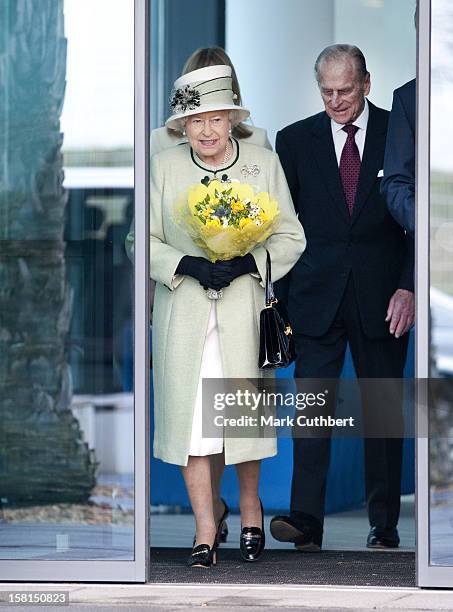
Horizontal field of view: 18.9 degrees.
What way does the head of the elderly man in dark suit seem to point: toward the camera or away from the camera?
toward the camera

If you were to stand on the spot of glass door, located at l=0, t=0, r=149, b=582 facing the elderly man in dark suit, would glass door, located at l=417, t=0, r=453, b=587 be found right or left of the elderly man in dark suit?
right

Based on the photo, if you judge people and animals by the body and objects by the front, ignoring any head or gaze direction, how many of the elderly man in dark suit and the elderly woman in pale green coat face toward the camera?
2

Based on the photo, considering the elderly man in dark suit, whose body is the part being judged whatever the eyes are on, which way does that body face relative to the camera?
toward the camera

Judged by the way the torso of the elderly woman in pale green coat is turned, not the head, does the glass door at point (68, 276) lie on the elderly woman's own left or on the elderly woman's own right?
on the elderly woman's own right

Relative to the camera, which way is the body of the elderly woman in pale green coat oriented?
toward the camera

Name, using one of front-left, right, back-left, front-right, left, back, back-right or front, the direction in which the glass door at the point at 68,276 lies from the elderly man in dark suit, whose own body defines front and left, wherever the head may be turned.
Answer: front-right

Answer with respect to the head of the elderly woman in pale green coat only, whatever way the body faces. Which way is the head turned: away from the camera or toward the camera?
toward the camera

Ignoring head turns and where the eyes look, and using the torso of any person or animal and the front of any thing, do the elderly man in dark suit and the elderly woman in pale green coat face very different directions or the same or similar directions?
same or similar directions

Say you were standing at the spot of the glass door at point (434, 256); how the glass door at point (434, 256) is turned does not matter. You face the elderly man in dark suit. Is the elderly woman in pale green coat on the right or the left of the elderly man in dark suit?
left
